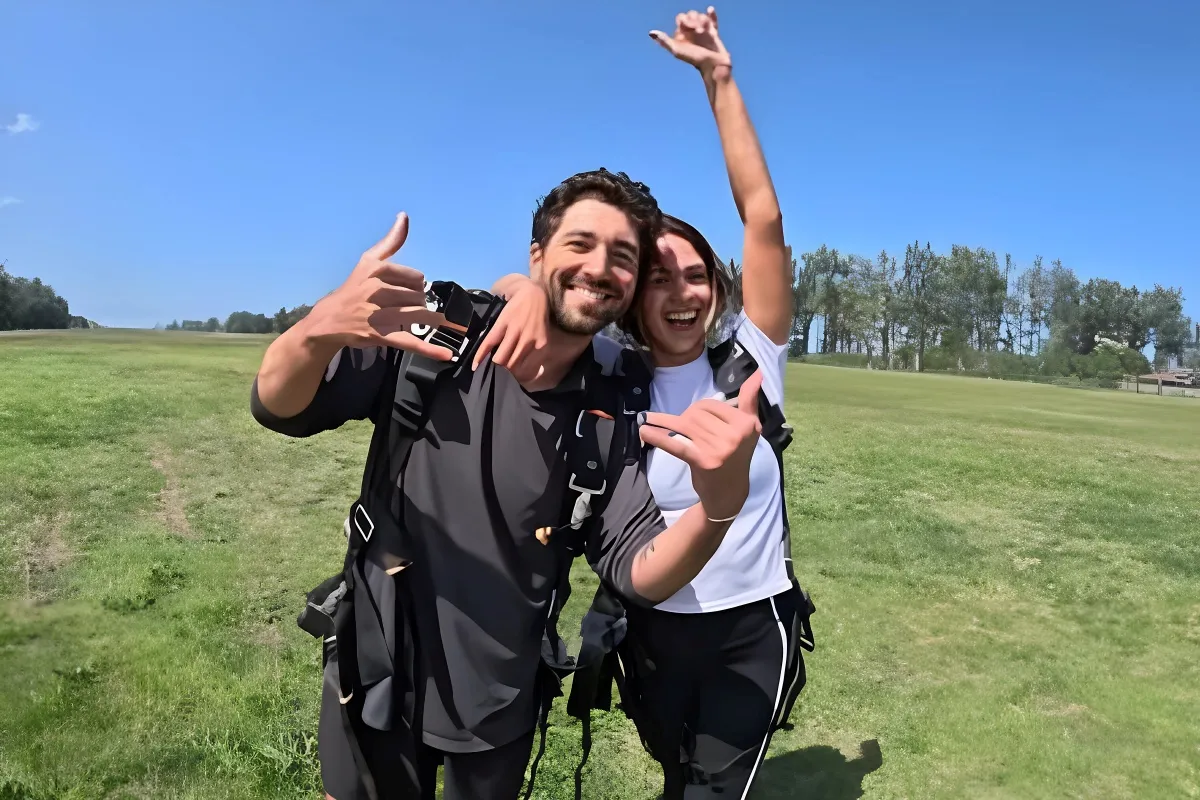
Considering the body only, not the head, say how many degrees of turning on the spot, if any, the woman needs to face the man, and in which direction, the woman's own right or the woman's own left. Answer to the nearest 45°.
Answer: approximately 45° to the woman's own right

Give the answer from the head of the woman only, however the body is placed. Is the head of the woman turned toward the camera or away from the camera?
toward the camera

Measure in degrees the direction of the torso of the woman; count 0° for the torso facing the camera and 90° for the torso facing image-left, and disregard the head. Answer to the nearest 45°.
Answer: approximately 0°

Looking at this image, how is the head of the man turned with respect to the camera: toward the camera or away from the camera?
toward the camera
